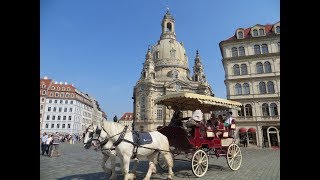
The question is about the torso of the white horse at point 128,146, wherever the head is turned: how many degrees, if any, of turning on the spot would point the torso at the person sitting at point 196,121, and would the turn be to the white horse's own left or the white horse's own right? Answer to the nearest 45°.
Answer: approximately 135° to the white horse's own right

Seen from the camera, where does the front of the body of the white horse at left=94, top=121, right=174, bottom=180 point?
to the viewer's left

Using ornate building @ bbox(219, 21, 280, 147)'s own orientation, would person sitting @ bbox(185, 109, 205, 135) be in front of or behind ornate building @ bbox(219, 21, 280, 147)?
in front

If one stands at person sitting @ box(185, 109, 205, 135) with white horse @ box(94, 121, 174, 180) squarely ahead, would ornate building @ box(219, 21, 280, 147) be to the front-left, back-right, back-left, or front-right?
back-right

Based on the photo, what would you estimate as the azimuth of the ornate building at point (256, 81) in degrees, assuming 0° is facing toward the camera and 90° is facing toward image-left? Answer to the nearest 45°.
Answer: approximately 45°

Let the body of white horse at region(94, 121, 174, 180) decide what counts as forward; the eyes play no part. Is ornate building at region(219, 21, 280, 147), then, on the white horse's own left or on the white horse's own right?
on the white horse's own right

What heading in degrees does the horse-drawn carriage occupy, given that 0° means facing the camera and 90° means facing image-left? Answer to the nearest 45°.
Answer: approximately 45°

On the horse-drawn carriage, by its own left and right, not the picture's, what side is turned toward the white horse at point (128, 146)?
front
